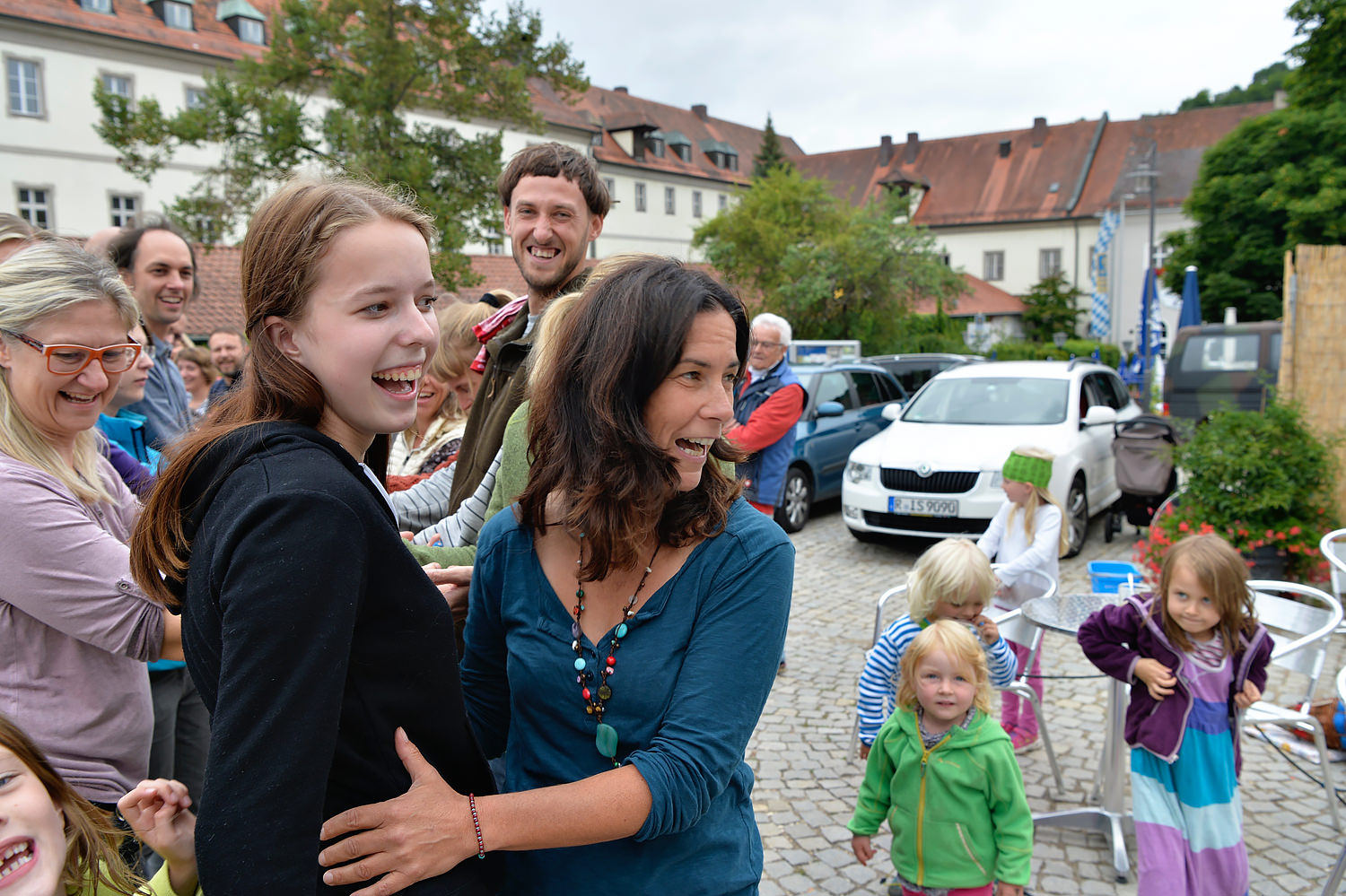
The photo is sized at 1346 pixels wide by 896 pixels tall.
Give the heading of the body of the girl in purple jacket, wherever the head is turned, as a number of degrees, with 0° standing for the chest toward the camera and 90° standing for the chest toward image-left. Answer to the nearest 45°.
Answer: approximately 0°

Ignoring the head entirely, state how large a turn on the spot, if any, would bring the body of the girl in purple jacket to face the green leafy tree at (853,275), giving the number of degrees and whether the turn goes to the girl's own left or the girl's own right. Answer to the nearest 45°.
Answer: approximately 180°

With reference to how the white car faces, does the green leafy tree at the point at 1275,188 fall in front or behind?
behind

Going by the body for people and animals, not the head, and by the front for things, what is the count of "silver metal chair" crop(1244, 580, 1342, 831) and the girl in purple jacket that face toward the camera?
1

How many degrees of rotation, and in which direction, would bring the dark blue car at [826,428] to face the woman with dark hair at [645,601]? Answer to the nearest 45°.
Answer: approximately 45° to its left

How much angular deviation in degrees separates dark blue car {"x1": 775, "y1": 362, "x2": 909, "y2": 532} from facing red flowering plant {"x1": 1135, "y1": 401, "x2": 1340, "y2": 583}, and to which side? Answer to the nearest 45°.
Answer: approximately 90° to its left

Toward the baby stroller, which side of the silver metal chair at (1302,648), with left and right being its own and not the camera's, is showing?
right

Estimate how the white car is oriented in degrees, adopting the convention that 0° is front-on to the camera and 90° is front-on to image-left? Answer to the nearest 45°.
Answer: approximately 45°

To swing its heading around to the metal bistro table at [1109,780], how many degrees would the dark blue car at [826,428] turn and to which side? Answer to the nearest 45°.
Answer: approximately 45° to its left

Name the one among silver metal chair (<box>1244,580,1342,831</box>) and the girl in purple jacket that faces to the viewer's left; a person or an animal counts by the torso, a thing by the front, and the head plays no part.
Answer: the silver metal chair

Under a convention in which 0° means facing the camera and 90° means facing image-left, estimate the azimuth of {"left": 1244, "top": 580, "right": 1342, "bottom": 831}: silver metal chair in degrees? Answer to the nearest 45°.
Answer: approximately 90°
